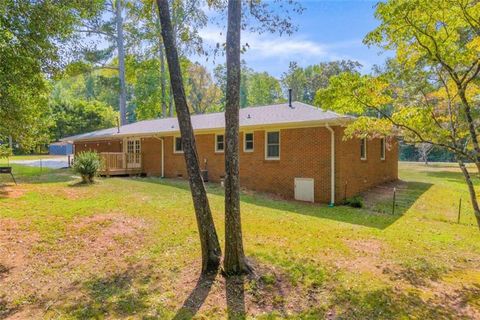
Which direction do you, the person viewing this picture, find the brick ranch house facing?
facing away from the viewer and to the right of the viewer

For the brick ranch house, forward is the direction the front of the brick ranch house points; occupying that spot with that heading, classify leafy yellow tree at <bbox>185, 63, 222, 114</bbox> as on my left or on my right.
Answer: on my left

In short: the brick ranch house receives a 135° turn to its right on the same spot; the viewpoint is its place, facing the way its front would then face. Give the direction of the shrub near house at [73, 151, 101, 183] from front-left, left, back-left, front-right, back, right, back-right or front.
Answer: right

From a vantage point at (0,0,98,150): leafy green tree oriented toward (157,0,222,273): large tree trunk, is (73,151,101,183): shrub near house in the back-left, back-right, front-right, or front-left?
back-left

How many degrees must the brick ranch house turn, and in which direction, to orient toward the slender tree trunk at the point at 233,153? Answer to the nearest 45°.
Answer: approximately 135° to its right

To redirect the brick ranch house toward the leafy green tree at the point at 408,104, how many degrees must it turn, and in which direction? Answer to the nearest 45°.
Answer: approximately 135° to its right

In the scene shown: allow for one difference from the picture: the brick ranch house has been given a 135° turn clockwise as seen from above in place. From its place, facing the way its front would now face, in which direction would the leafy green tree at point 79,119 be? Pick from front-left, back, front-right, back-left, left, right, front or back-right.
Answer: back-right

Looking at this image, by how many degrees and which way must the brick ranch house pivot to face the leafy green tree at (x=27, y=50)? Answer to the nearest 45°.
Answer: approximately 180°
